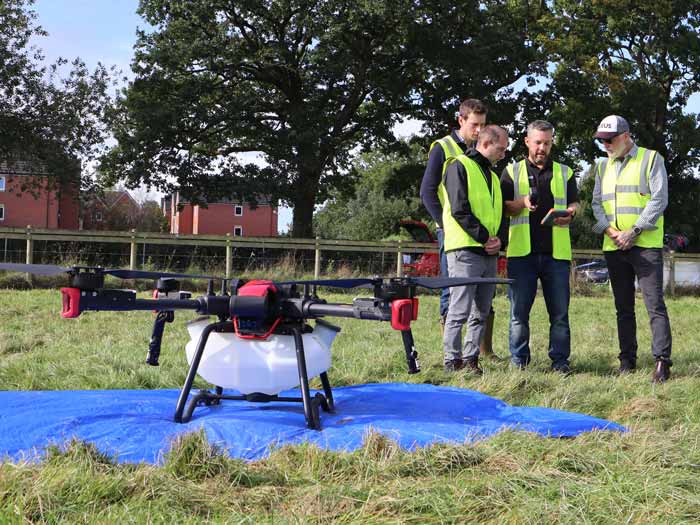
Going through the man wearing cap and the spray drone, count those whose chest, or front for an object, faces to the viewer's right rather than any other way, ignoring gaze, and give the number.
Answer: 0

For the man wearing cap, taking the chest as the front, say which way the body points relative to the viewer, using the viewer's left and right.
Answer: facing the viewer and to the left of the viewer

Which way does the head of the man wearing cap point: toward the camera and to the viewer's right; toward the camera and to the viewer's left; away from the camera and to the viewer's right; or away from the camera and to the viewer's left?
toward the camera and to the viewer's left

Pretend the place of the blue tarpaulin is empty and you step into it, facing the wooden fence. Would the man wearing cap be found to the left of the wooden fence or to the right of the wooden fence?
right

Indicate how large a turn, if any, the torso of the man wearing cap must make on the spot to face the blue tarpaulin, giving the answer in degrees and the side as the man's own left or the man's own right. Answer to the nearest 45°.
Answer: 0° — they already face it

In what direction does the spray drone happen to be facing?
toward the camera

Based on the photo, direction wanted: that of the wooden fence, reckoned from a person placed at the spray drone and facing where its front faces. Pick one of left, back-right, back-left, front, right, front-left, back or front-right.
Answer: back
